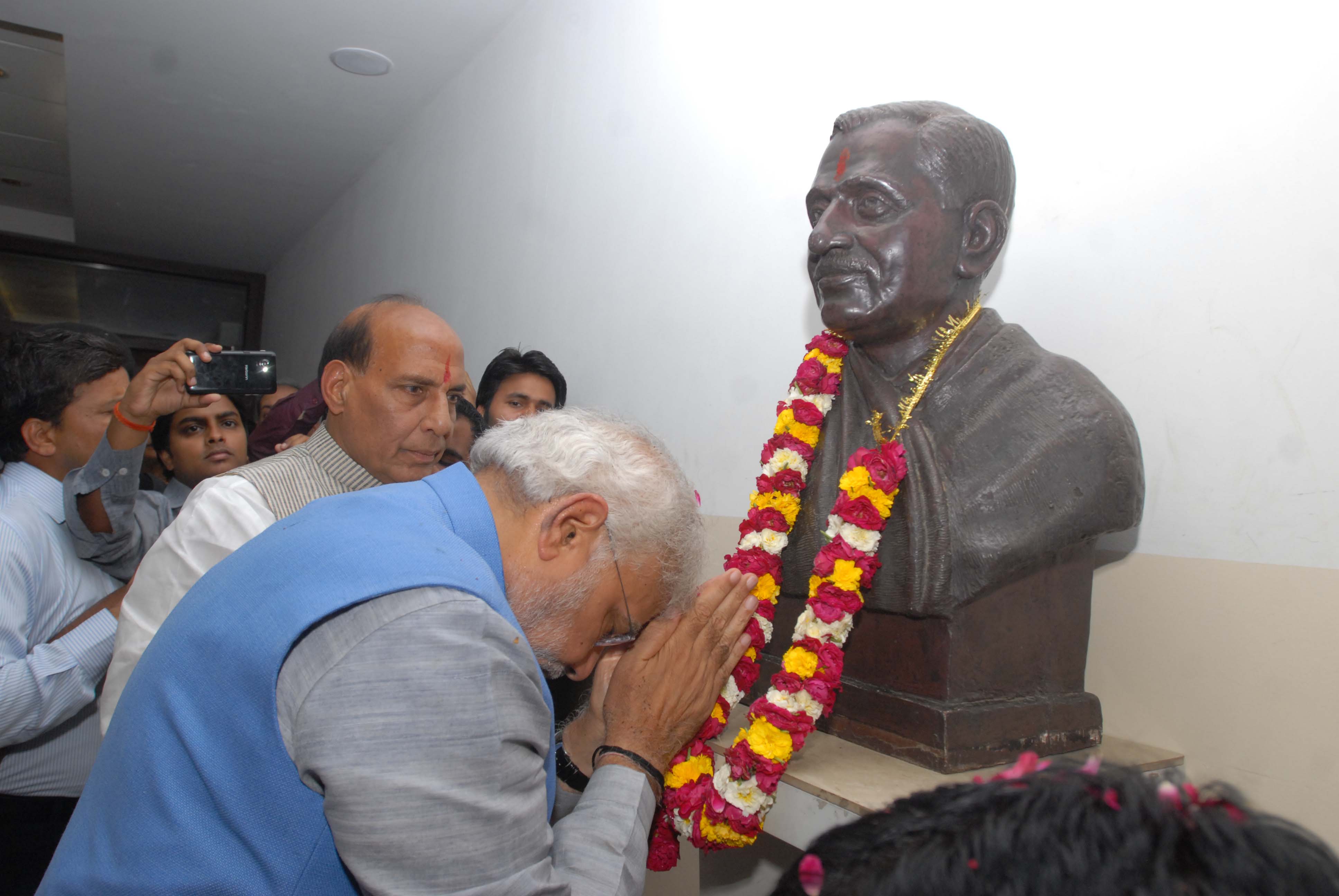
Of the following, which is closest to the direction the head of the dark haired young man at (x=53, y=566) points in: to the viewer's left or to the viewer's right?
to the viewer's right

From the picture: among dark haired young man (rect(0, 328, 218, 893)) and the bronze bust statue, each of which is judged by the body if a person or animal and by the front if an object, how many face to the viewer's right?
1

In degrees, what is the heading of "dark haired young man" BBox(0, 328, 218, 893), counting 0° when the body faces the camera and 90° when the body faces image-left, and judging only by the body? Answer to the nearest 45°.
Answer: approximately 270°

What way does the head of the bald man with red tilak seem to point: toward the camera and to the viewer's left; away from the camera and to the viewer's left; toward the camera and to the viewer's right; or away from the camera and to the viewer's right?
toward the camera and to the viewer's right

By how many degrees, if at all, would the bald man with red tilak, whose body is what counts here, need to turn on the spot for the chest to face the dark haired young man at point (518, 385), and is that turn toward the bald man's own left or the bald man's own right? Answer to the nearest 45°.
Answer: approximately 90° to the bald man's own left

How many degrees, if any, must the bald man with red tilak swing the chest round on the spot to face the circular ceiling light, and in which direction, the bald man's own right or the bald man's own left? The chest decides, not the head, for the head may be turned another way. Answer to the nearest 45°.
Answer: approximately 135° to the bald man's own left

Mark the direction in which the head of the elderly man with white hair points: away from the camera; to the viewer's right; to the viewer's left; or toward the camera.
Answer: to the viewer's right
